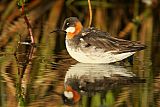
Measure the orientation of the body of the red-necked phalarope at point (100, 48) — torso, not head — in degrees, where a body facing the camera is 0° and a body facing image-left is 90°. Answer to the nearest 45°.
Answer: approximately 90°
